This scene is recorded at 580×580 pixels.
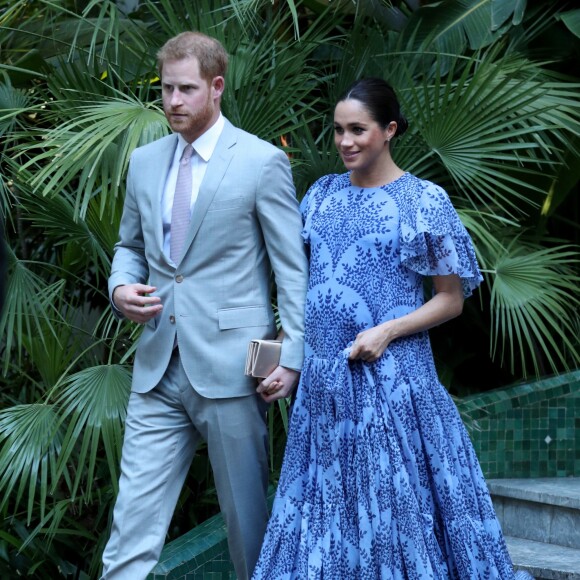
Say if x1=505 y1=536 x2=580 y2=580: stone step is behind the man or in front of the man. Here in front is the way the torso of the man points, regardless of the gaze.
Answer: behind

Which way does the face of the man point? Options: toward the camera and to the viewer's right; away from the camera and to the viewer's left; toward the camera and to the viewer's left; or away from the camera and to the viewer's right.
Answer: toward the camera and to the viewer's left

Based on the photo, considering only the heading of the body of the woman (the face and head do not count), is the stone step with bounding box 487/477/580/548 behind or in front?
behind

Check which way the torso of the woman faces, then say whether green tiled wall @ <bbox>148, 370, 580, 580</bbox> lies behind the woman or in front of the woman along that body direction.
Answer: behind

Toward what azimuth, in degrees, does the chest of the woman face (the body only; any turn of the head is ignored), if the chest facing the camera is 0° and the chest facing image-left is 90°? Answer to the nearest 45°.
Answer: approximately 45°

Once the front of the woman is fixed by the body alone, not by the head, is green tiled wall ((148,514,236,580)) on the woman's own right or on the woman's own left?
on the woman's own right

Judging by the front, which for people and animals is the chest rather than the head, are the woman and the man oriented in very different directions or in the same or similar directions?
same or similar directions

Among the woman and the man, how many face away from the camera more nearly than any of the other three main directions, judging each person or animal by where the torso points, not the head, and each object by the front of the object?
0

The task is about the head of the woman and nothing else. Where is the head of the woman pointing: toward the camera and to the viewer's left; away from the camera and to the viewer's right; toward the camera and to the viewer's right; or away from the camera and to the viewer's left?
toward the camera and to the viewer's left

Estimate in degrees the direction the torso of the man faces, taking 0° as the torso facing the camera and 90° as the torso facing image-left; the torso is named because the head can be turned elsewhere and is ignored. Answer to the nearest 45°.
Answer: approximately 45°
